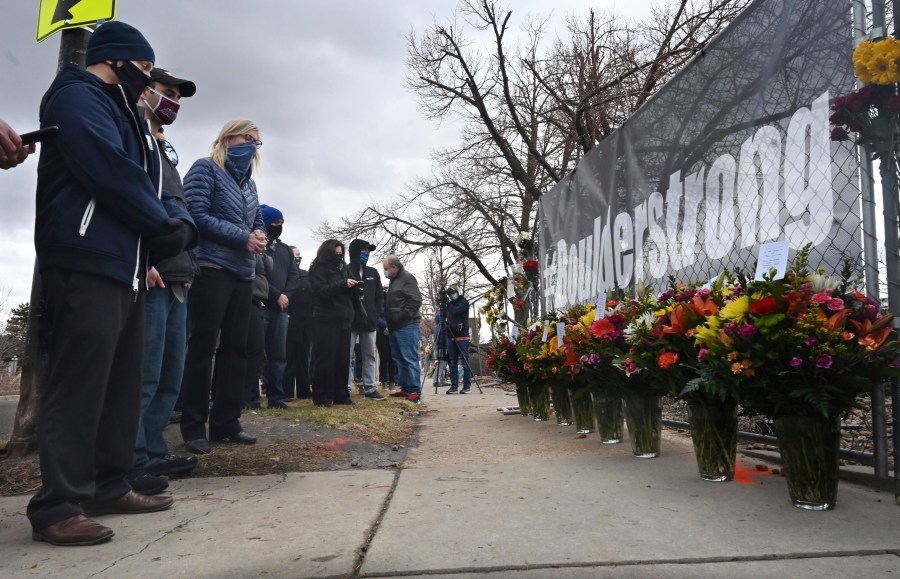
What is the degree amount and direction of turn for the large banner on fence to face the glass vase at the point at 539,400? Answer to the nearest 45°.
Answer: approximately 90° to its right

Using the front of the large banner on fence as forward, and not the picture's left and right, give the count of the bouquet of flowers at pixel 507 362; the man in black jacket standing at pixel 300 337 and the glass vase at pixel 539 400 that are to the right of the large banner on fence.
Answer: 3

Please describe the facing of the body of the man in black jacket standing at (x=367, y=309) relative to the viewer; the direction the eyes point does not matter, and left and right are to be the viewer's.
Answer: facing the viewer and to the right of the viewer

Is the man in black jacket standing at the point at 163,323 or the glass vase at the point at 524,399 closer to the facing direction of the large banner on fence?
the man in black jacket standing

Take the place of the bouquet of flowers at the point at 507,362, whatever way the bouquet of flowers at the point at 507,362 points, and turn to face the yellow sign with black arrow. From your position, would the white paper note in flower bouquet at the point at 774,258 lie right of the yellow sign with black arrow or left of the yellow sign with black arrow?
left

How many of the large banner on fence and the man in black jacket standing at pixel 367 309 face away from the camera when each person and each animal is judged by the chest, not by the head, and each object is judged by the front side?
0

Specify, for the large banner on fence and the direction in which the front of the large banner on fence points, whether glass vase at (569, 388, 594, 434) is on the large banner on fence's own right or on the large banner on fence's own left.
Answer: on the large banner on fence's own right

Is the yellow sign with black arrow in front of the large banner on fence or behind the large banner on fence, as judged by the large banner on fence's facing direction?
in front

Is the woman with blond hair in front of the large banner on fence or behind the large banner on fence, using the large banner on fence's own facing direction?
in front

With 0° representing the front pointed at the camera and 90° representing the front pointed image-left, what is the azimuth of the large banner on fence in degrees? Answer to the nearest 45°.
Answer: approximately 45°

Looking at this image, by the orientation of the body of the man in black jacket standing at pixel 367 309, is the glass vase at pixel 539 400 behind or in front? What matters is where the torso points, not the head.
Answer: in front

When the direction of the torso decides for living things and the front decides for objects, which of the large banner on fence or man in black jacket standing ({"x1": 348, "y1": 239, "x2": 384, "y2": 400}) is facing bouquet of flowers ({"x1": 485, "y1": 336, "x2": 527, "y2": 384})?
the man in black jacket standing
